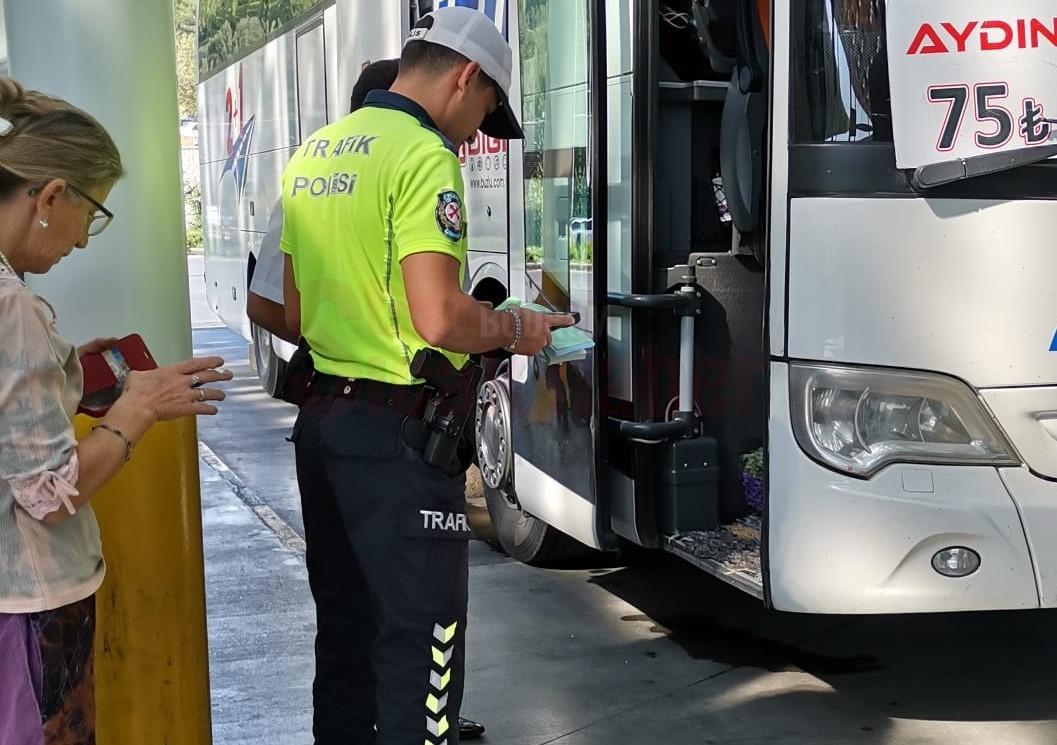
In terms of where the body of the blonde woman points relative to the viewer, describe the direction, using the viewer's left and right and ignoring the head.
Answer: facing to the right of the viewer

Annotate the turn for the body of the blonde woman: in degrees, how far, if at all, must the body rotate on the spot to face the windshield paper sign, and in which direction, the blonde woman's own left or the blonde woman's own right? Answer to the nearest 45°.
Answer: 0° — they already face it

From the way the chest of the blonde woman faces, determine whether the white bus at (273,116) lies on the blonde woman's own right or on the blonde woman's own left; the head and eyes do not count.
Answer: on the blonde woman's own left

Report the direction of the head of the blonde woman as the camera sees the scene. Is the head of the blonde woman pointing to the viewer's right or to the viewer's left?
to the viewer's right

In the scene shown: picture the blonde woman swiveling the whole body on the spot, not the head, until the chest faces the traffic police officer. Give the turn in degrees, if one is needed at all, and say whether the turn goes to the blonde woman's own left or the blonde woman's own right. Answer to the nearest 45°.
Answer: approximately 45° to the blonde woman's own left

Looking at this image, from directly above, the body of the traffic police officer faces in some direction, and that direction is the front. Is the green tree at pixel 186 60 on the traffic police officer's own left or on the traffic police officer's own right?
on the traffic police officer's own left

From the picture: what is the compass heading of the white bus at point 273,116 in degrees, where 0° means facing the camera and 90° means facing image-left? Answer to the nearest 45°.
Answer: approximately 315°

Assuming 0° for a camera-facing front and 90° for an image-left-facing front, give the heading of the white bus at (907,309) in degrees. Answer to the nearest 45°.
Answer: approximately 315°

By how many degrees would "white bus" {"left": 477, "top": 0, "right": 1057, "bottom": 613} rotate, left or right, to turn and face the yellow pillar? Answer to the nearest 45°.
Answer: approximately 135° to its right

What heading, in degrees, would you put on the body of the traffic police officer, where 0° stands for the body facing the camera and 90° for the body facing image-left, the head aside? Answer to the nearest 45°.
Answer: approximately 225°

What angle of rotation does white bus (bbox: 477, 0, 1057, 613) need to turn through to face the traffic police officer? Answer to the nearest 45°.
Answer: approximately 90° to its right

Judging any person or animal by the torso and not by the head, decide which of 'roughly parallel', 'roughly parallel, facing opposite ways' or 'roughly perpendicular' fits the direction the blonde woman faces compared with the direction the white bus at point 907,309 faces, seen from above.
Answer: roughly perpendicular
